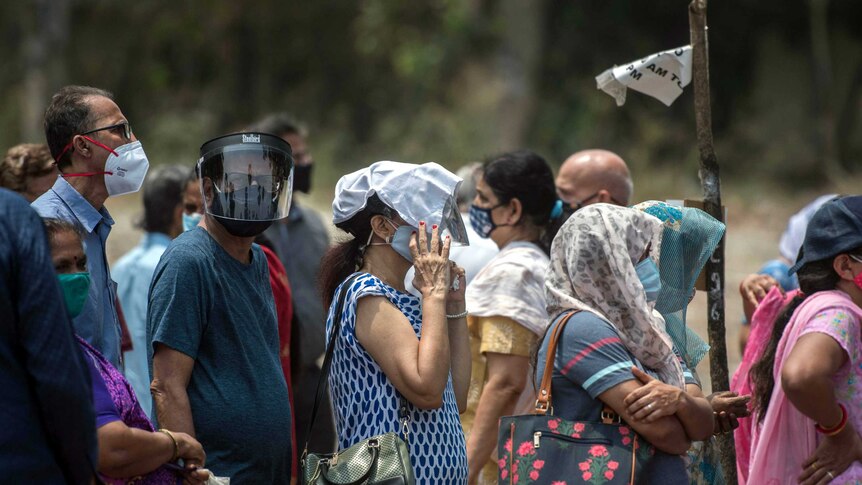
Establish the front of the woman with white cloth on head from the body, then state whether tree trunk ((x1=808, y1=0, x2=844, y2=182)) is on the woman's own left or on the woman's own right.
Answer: on the woman's own left

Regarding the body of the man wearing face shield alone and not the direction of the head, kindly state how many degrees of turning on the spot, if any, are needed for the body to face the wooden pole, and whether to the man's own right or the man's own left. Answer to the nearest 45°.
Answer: approximately 45° to the man's own left

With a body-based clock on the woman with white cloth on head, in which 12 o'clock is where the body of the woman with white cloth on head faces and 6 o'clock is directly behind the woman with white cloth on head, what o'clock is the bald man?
The bald man is roughly at 10 o'clock from the woman with white cloth on head.

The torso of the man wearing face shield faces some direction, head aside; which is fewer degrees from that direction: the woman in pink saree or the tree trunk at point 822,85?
the woman in pink saree

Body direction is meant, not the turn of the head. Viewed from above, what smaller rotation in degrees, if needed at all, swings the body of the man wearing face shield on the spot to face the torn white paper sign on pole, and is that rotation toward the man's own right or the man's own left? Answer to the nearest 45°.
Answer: approximately 45° to the man's own left
